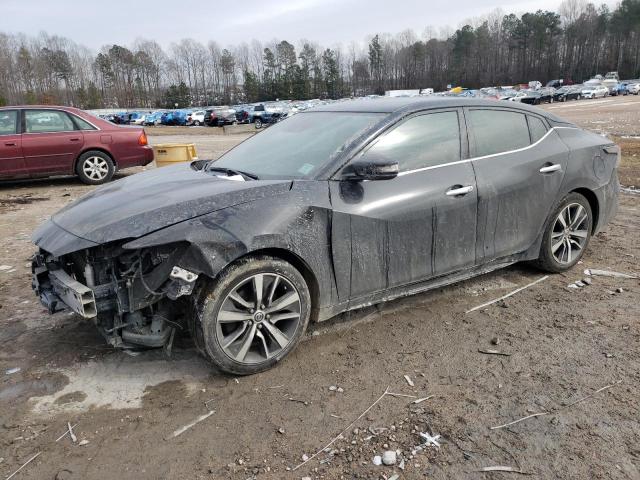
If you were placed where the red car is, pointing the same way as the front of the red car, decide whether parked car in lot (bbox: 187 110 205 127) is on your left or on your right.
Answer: on your right

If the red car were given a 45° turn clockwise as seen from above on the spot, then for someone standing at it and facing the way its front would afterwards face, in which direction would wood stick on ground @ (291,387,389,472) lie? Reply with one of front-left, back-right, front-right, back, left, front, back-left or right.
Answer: back-left

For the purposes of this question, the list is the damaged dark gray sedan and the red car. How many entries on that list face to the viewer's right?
0

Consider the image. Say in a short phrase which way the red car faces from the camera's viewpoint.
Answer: facing to the left of the viewer

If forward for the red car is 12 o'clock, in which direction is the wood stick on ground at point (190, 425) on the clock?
The wood stick on ground is roughly at 9 o'clock from the red car.

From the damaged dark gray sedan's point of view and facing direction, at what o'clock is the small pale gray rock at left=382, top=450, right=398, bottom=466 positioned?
The small pale gray rock is roughly at 10 o'clock from the damaged dark gray sedan.

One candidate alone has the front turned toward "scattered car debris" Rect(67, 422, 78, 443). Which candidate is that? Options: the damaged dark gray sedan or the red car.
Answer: the damaged dark gray sedan

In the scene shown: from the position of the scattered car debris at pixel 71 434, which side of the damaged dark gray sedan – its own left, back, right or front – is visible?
front

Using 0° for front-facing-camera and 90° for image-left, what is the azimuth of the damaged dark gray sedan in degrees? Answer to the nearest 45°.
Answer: approximately 45°

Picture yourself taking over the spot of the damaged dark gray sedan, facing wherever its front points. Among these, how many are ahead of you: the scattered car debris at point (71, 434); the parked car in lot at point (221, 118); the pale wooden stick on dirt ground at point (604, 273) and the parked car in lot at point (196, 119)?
1

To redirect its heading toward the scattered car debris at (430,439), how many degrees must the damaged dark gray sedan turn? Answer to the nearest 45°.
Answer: approximately 90° to its left

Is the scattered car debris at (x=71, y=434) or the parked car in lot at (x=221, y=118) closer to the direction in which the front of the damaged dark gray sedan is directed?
the scattered car debris

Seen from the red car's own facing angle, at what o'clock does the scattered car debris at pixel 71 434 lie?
The scattered car debris is roughly at 9 o'clock from the red car.

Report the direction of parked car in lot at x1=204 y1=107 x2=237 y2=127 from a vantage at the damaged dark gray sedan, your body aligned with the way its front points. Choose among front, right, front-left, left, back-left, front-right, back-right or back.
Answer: back-right
